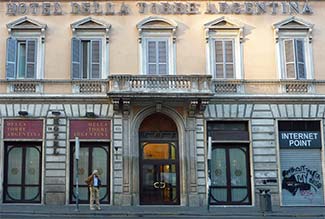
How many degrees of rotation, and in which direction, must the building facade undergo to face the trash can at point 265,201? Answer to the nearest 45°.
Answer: approximately 45° to its left

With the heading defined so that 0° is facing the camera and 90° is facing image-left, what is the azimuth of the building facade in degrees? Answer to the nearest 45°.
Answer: approximately 0°
